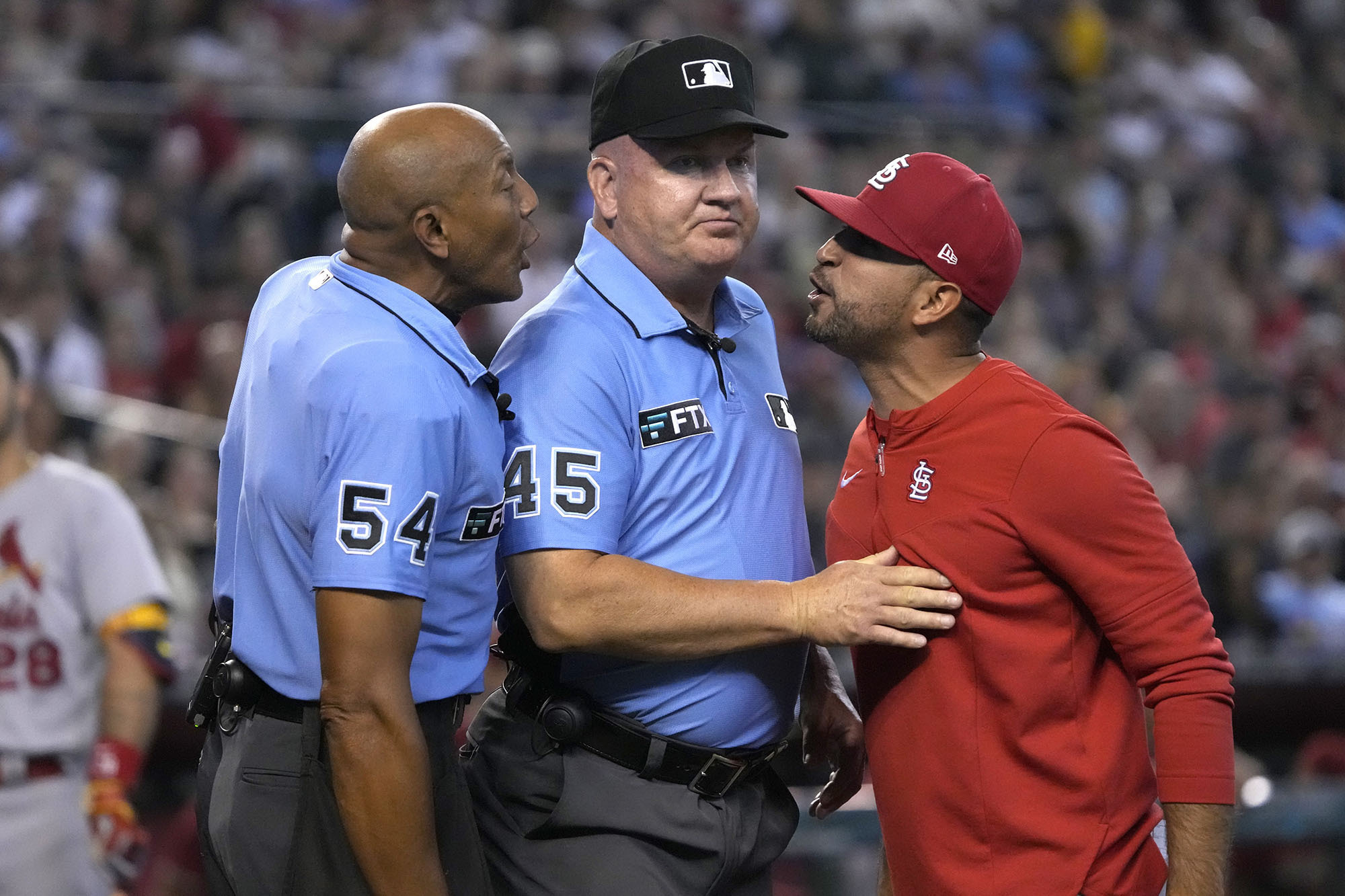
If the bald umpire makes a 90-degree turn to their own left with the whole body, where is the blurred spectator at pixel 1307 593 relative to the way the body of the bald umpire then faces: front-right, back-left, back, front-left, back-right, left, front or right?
front-right

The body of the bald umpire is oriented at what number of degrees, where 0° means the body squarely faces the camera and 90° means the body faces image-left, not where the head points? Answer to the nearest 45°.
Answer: approximately 270°

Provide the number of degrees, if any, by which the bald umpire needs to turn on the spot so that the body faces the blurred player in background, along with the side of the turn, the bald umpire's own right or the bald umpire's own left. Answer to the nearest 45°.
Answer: approximately 135° to the bald umpire's own left

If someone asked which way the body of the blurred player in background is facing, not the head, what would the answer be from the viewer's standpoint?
toward the camera

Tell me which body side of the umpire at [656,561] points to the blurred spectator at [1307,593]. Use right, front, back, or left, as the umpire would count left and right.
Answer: left

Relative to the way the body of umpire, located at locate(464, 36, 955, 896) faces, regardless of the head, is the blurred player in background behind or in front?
behind

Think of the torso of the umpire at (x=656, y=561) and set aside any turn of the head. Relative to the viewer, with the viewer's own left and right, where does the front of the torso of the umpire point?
facing the viewer and to the right of the viewer

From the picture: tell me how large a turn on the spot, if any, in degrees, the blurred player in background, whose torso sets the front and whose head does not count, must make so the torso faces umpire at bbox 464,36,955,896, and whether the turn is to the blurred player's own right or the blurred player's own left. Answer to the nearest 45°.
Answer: approximately 45° to the blurred player's own left

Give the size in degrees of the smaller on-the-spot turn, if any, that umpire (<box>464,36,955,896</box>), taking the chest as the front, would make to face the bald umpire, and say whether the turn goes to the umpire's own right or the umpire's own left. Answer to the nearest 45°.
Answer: approximately 90° to the umpire's own right
